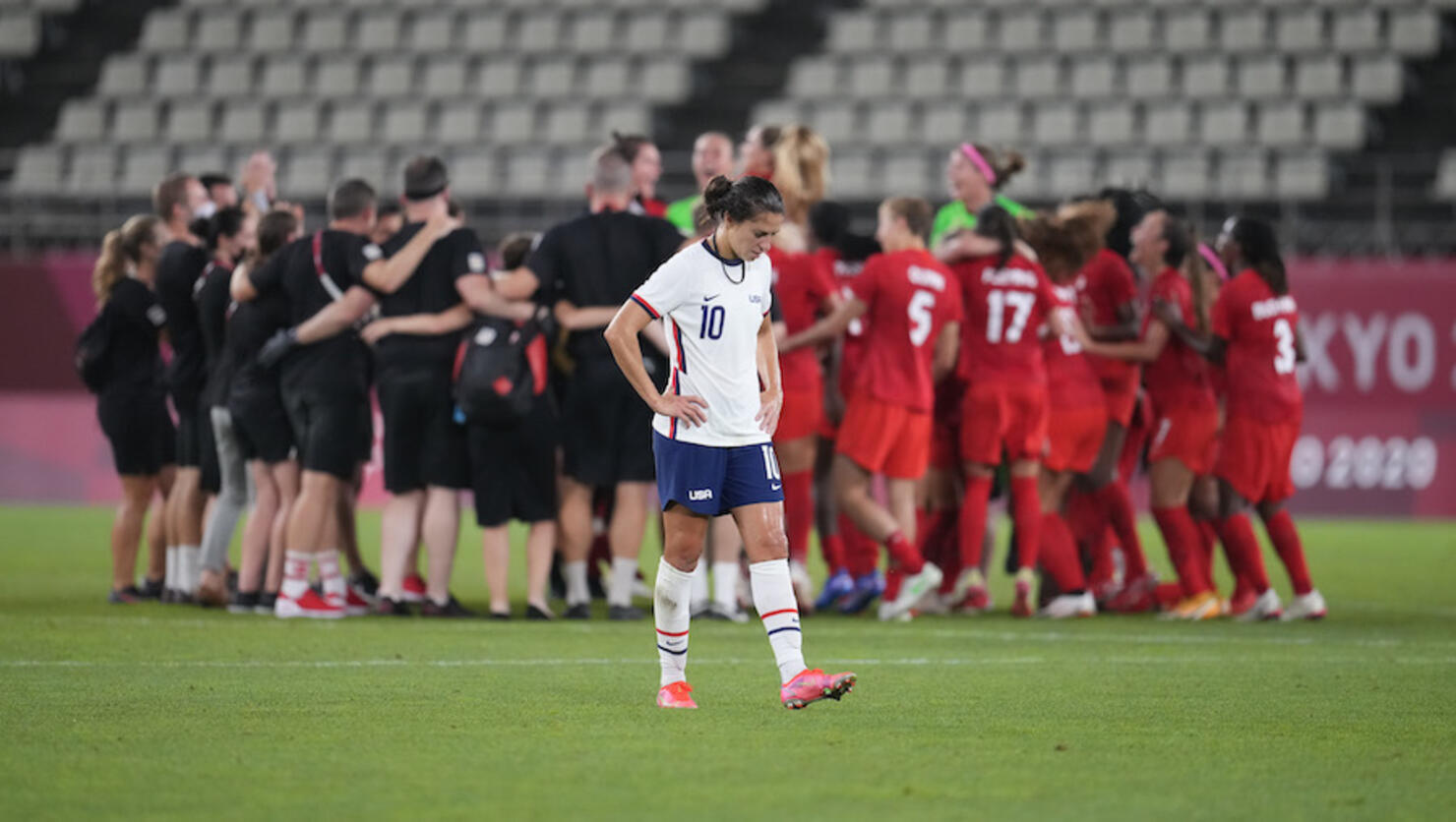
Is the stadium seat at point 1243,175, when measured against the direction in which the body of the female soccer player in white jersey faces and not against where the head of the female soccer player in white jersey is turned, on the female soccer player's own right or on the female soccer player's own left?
on the female soccer player's own left

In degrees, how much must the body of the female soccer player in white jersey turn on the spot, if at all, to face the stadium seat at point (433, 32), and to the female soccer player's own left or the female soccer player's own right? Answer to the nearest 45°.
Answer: approximately 135° to the female soccer player's own left

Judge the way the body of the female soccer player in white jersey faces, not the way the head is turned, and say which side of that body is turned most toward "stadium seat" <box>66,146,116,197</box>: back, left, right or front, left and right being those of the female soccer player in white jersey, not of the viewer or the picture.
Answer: back

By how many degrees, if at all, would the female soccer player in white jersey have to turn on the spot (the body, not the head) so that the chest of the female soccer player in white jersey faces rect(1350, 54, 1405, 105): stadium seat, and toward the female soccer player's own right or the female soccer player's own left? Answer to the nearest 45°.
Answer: approximately 90° to the female soccer player's own left

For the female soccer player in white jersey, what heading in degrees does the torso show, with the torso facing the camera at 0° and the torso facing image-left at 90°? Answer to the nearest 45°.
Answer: approximately 315°

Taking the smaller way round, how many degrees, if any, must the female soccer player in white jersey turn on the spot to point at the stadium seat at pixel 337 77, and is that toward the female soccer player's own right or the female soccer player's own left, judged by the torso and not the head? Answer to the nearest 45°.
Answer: approximately 135° to the female soccer player's own left

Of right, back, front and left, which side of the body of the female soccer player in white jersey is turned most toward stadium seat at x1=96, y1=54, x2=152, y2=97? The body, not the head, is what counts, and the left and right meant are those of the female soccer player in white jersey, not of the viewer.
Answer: back

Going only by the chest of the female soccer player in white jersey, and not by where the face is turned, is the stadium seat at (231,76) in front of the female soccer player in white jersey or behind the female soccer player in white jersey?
behind

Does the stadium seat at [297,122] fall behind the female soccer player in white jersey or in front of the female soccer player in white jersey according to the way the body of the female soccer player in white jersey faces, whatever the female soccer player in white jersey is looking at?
behind

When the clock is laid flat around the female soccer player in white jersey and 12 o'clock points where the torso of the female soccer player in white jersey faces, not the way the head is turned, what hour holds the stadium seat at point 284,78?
The stadium seat is roughly at 7 o'clock from the female soccer player in white jersey.

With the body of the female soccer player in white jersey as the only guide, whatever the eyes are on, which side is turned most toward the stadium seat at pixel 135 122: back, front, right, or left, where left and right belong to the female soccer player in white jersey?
back
